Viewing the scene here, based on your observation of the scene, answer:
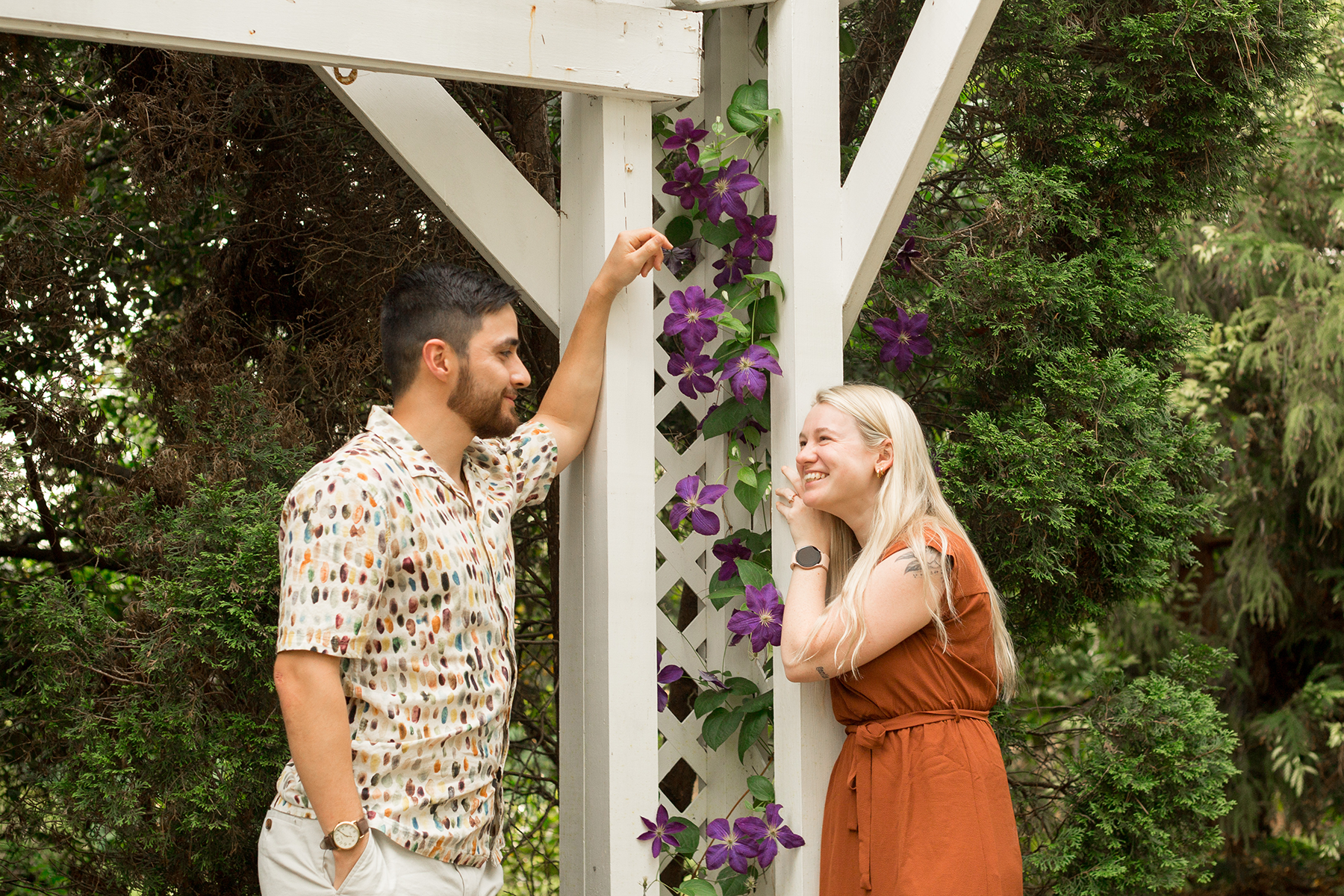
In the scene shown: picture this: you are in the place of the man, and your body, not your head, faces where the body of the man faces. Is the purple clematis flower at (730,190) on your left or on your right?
on your left

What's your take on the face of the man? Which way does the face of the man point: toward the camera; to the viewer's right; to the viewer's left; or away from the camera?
to the viewer's right

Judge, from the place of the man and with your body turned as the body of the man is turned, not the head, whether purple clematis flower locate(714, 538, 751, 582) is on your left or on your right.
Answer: on your left

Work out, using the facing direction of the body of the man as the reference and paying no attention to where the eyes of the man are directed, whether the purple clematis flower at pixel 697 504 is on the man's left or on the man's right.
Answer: on the man's left
